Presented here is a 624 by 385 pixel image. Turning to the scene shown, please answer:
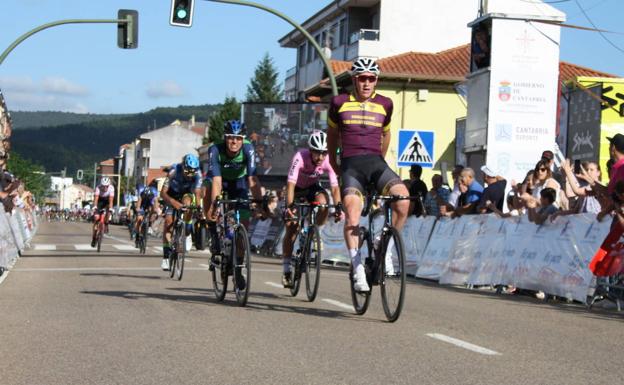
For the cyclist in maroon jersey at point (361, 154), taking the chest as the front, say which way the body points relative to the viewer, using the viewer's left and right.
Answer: facing the viewer

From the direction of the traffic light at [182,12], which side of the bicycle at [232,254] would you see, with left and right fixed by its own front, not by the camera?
back

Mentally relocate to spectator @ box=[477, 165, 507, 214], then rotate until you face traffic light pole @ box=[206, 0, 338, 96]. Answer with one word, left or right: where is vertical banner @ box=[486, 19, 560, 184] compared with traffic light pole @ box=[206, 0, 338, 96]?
right

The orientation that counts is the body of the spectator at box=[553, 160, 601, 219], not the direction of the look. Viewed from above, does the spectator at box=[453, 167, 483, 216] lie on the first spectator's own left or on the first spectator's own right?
on the first spectator's own right

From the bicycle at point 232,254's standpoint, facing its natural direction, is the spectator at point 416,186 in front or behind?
behind

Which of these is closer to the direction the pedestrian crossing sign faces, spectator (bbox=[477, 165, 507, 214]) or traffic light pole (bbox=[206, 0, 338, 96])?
the spectator

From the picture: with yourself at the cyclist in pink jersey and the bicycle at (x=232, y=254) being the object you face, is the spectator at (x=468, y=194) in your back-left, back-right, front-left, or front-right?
back-right

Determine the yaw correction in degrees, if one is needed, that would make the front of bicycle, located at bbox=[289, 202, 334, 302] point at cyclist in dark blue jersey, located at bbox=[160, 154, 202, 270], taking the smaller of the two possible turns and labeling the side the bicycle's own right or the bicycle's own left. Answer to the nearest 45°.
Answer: approximately 135° to the bicycle's own right

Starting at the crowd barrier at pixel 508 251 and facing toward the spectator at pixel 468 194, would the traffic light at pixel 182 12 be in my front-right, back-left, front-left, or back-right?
front-left

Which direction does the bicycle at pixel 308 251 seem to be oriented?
toward the camera

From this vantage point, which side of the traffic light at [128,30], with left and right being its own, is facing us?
back

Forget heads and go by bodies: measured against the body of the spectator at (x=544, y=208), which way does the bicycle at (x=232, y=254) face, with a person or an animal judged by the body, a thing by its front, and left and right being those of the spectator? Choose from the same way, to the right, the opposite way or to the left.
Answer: to the left

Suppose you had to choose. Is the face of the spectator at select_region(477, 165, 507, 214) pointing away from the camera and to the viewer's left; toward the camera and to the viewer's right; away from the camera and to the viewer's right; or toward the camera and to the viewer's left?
toward the camera and to the viewer's left

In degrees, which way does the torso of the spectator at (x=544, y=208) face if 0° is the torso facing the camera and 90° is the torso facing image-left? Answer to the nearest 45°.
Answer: approximately 90°

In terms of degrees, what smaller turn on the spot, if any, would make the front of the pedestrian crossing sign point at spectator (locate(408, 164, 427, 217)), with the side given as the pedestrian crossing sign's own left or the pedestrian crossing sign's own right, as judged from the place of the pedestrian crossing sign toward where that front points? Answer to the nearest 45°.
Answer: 0° — it already faces them
